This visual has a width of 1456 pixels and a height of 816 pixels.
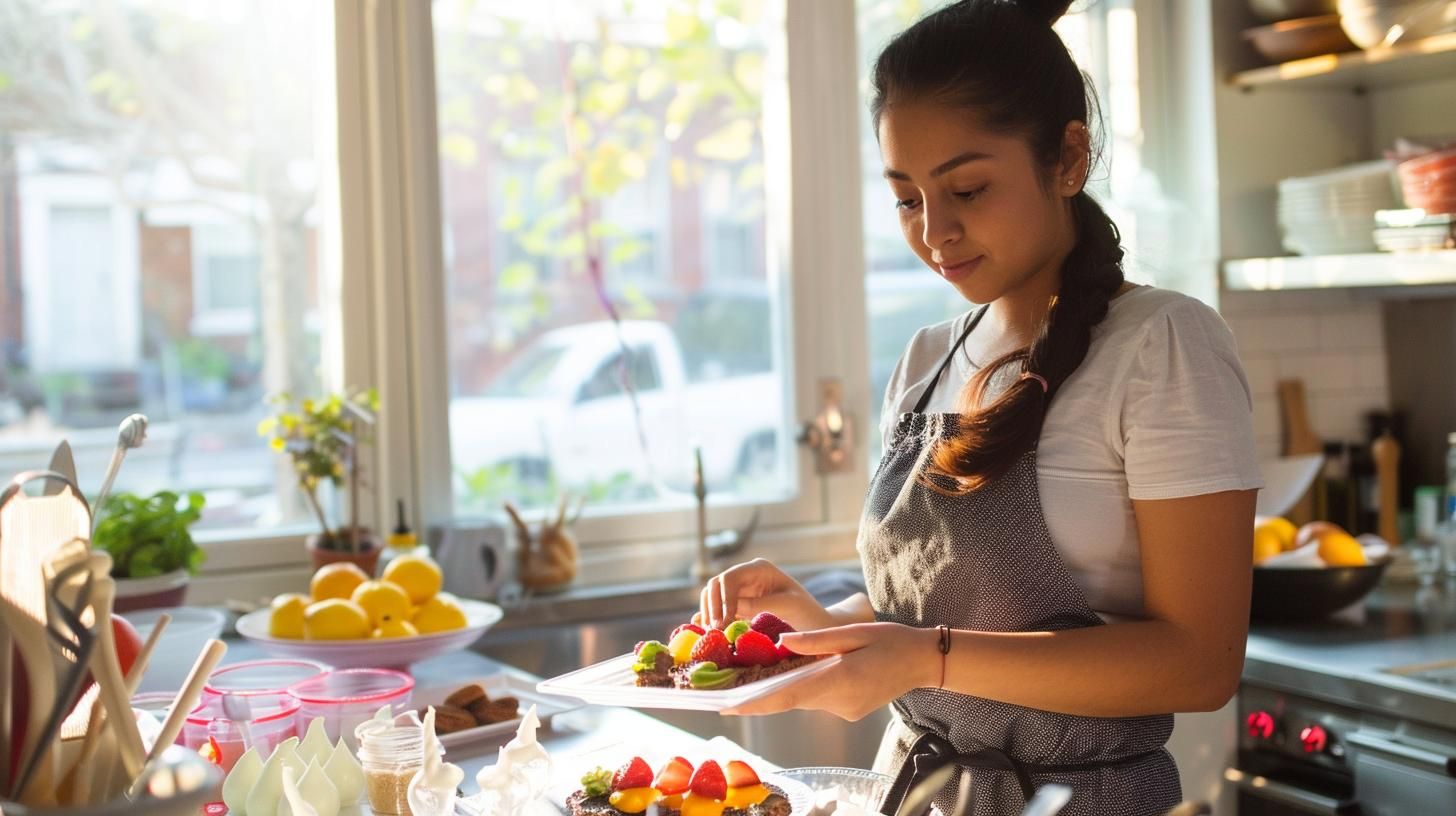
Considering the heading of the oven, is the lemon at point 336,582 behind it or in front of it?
in front

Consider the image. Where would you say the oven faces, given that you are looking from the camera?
facing the viewer and to the left of the viewer

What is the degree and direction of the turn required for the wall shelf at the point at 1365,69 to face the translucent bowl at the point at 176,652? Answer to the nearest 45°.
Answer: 0° — it already faces it

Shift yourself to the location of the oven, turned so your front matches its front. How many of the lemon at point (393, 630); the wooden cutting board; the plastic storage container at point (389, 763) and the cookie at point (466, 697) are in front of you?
3

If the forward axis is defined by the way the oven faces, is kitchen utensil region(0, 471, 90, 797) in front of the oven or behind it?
in front

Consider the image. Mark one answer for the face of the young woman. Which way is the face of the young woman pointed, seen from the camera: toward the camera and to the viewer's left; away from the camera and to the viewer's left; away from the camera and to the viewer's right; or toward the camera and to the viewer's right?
toward the camera and to the viewer's left

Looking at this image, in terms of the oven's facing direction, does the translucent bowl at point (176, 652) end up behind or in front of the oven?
in front

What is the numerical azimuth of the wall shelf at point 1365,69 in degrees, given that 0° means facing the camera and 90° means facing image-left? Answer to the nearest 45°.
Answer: approximately 45°

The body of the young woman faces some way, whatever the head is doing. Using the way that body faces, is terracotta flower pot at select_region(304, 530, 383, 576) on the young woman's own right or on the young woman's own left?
on the young woman's own right

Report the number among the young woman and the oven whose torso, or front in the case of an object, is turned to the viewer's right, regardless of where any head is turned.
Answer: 0

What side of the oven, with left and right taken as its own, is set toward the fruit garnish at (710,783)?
front

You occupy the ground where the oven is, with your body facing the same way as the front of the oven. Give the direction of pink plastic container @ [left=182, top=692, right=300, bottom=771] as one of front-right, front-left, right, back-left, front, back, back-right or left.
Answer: front

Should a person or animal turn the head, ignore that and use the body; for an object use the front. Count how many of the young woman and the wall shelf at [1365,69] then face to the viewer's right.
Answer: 0

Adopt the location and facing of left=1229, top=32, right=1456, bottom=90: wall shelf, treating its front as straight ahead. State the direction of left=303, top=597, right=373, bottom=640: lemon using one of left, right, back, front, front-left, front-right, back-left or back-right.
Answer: front
